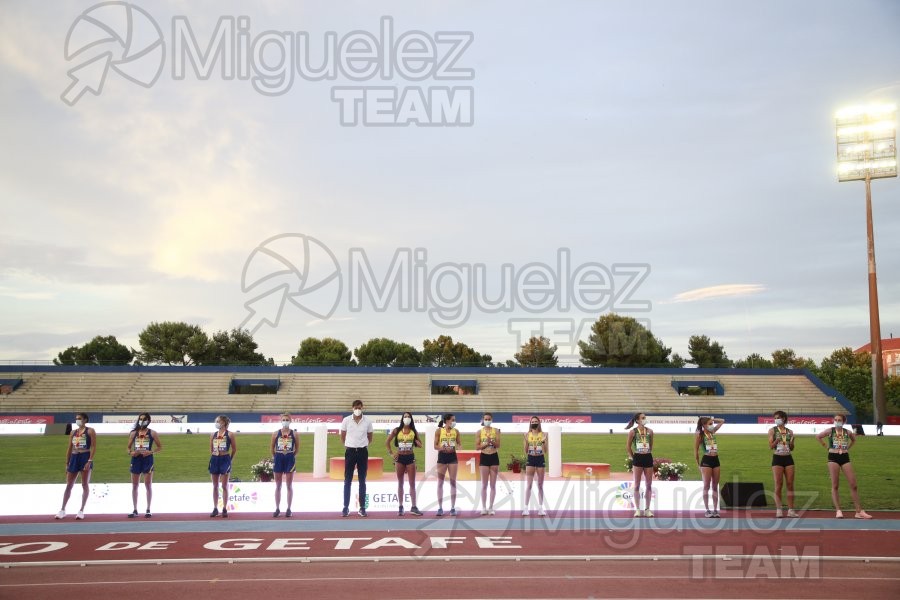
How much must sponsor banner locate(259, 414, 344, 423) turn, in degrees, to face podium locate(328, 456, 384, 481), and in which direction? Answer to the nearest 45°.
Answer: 0° — it already faces it

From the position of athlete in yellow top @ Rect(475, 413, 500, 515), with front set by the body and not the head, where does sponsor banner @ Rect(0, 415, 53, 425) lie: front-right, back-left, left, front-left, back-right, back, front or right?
back-right

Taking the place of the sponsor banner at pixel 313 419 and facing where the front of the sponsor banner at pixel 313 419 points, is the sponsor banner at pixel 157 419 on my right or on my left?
on my right

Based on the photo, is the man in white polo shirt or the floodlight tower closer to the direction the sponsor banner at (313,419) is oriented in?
the man in white polo shirt

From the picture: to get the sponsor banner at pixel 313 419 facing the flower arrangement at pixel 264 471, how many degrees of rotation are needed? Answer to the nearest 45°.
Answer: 0° — it already faces it

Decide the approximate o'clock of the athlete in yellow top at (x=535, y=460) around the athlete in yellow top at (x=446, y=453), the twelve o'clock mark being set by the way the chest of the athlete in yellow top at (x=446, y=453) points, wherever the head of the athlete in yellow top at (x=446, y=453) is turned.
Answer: the athlete in yellow top at (x=535, y=460) is roughly at 9 o'clock from the athlete in yellow top at (x=446, y=453).

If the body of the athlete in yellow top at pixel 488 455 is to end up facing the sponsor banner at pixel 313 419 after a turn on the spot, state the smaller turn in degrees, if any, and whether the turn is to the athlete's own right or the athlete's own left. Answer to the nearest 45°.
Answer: approximately 180°
